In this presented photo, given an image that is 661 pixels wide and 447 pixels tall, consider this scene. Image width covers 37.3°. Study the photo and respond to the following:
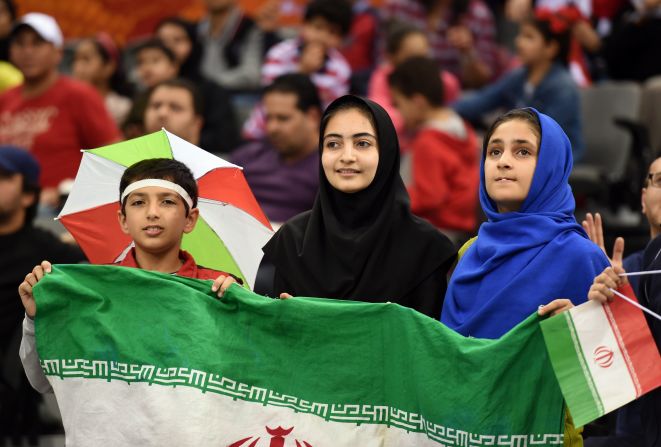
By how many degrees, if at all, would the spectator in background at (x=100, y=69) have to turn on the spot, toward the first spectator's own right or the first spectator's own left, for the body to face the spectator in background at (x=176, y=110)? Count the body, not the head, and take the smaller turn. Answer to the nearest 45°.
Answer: approximately 45° to the first spectator's own left

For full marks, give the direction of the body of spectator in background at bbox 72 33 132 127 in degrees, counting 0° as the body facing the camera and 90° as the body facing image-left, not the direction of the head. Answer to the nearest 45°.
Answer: approximately 45°

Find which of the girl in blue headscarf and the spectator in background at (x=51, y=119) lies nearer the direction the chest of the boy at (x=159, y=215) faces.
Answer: the girl in blue headscarf

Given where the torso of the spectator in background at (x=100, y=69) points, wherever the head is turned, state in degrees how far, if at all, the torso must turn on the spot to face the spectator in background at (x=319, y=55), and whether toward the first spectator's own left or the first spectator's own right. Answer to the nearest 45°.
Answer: approximately 90° to the first spectator's own left

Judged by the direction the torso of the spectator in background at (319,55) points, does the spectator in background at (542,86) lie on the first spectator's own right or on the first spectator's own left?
on the first spectator's own left

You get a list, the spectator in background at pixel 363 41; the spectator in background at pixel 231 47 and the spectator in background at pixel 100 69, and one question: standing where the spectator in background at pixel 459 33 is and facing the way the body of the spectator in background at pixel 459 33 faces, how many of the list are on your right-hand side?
3

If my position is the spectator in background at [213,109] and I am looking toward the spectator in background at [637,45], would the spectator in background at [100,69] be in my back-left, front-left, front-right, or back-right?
back-left

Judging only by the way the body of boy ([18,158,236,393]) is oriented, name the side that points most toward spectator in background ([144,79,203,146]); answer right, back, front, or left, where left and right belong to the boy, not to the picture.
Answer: back

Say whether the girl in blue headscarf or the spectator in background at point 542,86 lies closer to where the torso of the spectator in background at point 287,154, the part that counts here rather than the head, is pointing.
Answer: the girl in blue headscarf

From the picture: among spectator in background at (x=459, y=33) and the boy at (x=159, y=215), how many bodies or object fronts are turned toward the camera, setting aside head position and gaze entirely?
2

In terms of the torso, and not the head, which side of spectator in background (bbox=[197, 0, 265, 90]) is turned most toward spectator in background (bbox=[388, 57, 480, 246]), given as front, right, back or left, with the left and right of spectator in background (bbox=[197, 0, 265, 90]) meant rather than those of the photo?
left
